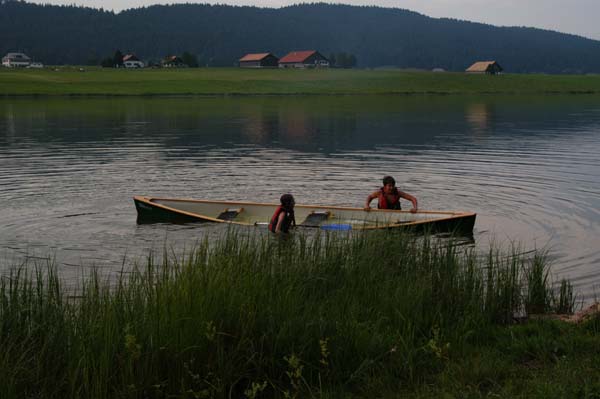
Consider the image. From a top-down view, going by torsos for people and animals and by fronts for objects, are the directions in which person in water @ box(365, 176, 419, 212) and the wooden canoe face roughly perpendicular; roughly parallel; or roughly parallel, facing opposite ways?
roughly perpendicular

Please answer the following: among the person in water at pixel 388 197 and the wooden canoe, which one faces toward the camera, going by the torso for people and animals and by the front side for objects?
the person in water

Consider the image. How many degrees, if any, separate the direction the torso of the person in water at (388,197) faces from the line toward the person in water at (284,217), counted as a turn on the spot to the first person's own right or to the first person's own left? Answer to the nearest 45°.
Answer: approximately 45° to the first person's own right

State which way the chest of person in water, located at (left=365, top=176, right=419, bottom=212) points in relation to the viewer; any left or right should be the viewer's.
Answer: facing the viewer
